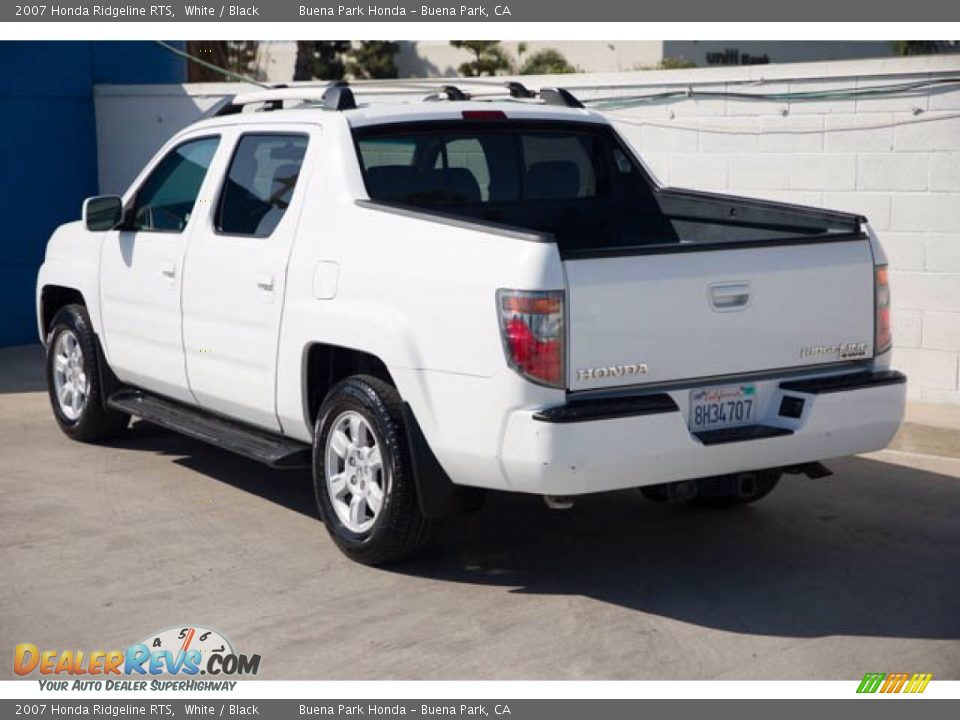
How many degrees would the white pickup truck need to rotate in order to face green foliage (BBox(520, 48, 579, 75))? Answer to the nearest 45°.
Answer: approximately 45° to its right

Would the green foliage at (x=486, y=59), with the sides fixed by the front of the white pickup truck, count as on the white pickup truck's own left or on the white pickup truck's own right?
on the white pickup truck's own right

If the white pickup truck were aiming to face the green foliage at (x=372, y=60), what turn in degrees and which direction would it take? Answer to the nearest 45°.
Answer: approximately 45° to its right

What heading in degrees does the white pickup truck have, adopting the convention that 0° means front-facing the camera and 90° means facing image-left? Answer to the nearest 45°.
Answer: approximately 135°

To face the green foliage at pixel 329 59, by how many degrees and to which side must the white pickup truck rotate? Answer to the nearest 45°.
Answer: approximately 45° to its right
